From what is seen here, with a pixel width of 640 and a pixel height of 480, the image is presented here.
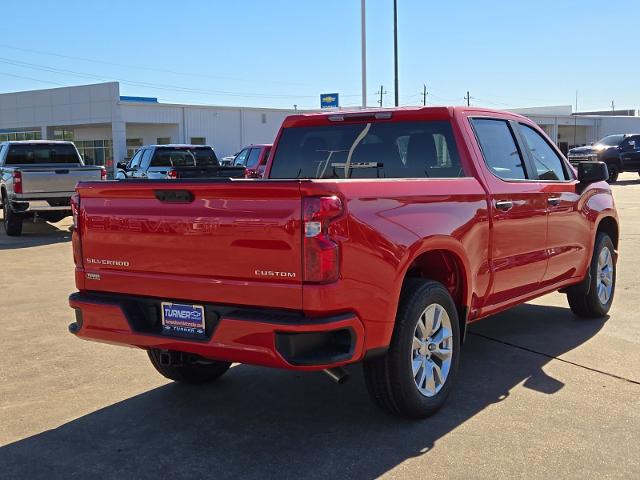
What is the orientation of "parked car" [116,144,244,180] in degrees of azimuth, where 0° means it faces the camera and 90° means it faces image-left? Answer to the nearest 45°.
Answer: approximately 135°

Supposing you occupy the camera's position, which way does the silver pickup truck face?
facing away from the viewer and to the left of the viewer

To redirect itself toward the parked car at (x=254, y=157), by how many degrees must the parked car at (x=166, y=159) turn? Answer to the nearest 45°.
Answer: approximately 90° to its right

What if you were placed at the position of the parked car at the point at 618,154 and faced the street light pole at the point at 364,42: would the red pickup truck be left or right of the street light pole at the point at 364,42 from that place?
left

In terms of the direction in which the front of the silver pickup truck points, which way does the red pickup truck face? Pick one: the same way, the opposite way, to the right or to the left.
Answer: to the right

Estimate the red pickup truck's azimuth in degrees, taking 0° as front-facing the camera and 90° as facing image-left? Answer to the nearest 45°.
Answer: approximately 225°

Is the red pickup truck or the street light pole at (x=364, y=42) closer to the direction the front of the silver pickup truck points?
the street light pole

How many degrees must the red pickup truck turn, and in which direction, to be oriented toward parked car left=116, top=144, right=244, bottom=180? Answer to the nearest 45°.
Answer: approximately 45° to its left

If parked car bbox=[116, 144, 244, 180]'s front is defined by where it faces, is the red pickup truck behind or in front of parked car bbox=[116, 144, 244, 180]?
behind

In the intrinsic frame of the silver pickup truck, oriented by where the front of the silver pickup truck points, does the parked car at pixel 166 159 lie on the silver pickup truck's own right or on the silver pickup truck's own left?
on the silver pickup truck's own right
